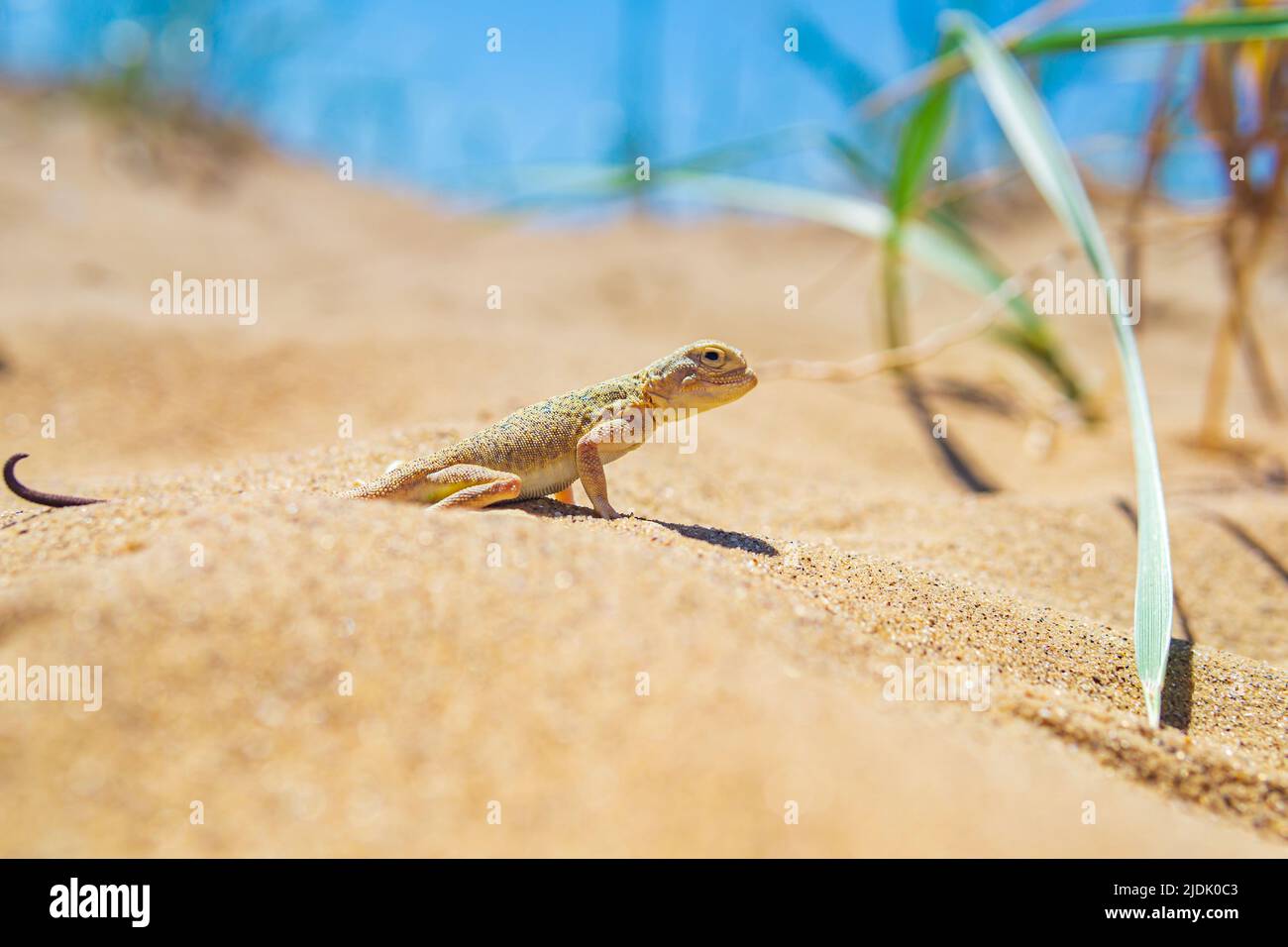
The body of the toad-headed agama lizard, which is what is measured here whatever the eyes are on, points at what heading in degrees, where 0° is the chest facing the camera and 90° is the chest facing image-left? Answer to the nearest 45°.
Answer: approximately 270°
